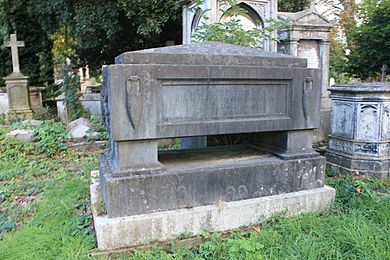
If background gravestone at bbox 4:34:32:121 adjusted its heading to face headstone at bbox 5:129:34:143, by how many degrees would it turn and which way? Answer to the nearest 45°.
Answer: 0° — it already faces it

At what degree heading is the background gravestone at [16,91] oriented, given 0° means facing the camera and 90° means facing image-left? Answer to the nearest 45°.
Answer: approximately 0°

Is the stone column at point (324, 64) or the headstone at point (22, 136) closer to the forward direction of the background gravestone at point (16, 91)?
the headstone

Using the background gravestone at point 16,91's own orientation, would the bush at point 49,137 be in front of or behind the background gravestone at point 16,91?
in front

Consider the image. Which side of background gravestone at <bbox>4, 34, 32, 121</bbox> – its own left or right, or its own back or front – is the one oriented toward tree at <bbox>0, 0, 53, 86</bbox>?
back

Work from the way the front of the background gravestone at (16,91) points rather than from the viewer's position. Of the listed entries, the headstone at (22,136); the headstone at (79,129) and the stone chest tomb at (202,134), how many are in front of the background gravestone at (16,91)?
3

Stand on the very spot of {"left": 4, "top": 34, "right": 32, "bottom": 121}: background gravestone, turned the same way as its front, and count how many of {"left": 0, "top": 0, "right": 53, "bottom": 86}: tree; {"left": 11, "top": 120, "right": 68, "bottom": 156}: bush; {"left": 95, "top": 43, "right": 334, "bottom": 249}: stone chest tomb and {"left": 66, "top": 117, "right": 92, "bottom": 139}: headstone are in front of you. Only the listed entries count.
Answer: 3

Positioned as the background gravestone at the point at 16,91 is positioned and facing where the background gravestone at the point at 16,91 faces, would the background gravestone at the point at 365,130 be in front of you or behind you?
in front

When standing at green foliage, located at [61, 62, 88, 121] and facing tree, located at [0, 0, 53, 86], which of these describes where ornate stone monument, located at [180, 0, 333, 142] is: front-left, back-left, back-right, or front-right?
back-right

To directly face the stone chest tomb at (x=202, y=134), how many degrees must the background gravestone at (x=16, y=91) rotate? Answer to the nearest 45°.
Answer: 0° — it already faces it

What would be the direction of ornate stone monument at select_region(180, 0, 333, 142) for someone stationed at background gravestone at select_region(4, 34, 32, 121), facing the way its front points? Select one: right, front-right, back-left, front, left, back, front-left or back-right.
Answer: front-left
